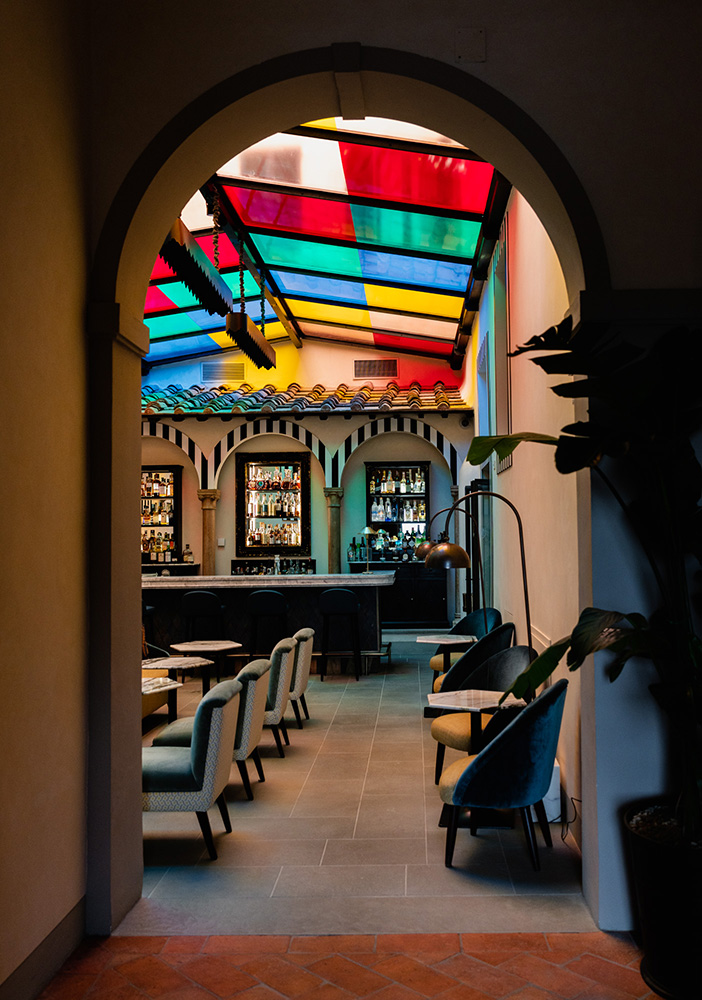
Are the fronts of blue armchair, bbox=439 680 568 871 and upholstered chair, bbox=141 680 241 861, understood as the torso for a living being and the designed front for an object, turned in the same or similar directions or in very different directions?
same or similar directions

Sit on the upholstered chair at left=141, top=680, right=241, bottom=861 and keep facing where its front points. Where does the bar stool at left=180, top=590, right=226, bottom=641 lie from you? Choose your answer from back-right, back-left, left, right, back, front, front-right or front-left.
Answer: right

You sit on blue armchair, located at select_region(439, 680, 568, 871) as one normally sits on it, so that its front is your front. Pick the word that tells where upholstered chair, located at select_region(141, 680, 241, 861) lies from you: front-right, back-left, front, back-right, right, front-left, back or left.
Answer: front

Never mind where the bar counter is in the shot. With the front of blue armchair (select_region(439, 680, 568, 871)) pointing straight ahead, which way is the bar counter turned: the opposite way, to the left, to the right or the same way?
to the left

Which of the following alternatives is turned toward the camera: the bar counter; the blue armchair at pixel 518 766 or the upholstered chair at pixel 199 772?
the bar counter

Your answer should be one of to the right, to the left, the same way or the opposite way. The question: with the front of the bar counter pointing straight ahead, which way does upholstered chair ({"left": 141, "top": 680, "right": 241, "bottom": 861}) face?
to the right

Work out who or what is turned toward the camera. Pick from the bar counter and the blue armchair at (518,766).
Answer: the bar counter

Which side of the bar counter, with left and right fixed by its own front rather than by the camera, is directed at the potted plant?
front

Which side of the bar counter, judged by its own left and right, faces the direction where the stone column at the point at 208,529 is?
back

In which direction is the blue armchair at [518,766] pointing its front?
to the viewer's left

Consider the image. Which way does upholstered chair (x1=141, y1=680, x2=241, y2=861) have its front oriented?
to the viewer's left

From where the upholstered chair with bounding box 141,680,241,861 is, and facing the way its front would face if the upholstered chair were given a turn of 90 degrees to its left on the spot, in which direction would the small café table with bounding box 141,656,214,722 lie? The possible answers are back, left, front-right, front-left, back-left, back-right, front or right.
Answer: back

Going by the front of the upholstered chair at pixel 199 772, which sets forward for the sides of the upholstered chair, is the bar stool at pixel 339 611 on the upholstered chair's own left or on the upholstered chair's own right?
on the upholstered chair's own right

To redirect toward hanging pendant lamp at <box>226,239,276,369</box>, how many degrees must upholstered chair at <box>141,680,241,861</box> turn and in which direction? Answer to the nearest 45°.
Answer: approximately 90° to its right

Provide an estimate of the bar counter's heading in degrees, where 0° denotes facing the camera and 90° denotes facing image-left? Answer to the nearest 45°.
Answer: approximately 0°

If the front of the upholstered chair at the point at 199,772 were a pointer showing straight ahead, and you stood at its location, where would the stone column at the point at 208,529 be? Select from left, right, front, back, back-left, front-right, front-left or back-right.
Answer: right

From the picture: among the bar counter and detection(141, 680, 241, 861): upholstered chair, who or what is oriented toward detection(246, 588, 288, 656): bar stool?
the bar counter
